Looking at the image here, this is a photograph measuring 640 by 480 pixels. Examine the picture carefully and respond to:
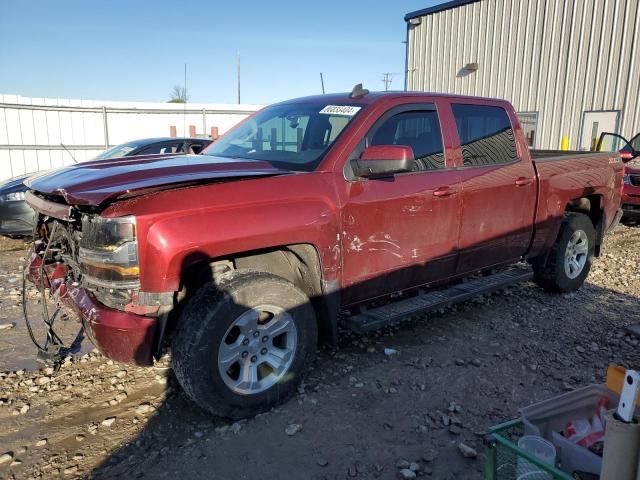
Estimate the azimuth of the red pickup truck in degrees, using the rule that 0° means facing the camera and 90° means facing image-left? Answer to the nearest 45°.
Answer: approximately 45°

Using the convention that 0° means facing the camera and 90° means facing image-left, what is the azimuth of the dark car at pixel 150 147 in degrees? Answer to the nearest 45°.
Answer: approximately 45°

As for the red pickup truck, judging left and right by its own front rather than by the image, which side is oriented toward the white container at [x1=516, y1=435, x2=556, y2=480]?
left

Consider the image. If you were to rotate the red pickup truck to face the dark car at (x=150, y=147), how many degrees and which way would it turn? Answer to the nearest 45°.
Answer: approximately 90° to its right

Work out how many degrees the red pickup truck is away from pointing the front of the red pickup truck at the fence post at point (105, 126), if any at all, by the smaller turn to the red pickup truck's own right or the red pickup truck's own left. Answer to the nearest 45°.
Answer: approximately 90° to the red pickup truck's own right
